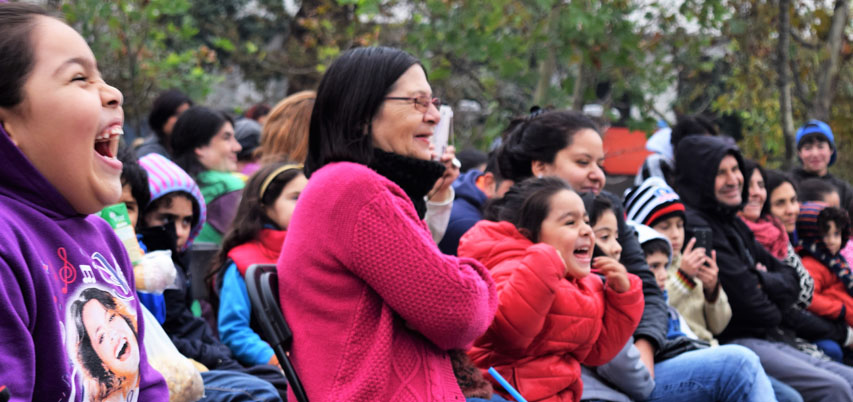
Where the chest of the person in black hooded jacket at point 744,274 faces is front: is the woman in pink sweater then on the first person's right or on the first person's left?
on the first person's right

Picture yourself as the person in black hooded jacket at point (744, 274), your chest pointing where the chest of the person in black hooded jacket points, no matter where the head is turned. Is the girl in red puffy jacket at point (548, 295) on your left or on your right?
on your right

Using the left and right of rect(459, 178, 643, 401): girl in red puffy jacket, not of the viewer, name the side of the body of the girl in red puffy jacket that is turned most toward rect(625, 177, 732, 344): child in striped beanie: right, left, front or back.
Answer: left

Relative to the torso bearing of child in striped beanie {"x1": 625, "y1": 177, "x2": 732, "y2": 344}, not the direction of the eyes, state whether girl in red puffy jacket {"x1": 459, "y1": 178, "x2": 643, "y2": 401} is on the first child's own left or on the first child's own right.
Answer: on the first child's own right

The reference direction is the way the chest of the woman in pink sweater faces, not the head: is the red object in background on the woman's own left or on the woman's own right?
on the woman's own left

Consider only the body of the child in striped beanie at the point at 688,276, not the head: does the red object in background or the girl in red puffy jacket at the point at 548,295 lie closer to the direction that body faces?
the girl in red puffy jacket
